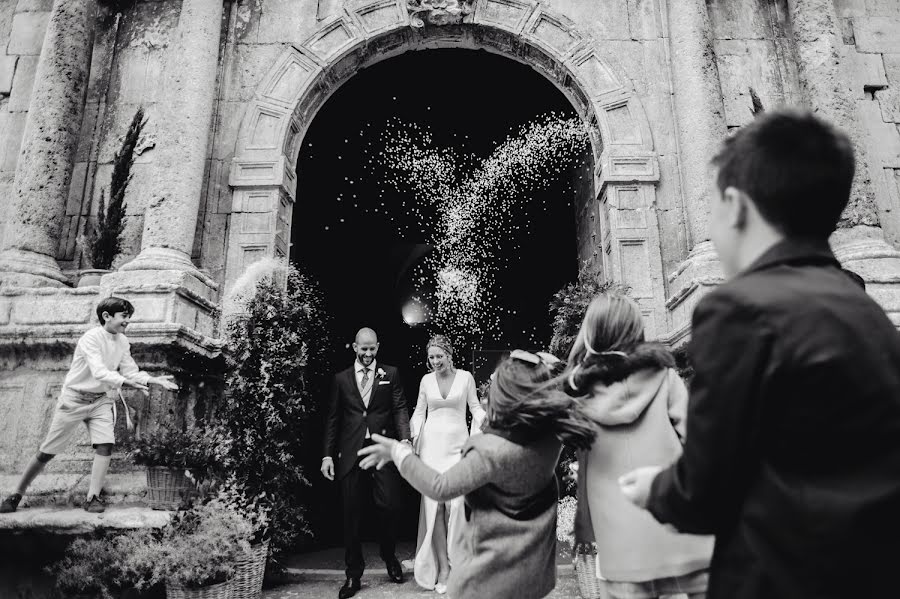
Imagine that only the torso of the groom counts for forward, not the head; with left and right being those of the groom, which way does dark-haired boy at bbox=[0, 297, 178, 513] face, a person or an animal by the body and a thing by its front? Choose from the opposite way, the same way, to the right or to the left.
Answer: to the left

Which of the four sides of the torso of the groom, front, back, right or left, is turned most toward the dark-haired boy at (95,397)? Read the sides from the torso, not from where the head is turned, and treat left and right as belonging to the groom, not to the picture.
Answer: right

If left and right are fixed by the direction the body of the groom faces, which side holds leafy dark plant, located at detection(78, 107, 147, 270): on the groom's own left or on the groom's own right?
on the groom's own right

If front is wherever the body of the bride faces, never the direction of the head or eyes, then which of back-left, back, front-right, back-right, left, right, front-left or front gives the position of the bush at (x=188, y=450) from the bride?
right

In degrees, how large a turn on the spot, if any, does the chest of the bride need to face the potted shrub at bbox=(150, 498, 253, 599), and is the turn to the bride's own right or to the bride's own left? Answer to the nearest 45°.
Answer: approximately 45° to the bride's own right

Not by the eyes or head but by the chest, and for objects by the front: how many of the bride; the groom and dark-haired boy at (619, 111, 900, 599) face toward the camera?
2

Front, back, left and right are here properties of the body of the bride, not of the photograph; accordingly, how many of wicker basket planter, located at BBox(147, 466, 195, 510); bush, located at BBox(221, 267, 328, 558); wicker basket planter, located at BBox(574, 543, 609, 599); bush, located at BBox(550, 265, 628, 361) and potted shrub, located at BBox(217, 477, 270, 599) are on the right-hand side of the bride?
3

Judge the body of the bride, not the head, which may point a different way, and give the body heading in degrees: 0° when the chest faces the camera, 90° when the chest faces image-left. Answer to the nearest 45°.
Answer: approximately 0°

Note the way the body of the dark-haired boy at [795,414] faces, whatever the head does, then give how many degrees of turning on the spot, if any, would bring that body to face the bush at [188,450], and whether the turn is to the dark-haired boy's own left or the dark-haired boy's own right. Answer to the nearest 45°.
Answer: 0° — they already face it

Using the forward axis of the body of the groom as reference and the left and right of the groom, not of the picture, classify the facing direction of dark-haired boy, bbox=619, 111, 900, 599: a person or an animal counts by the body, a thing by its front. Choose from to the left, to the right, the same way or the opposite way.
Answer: the opposite way

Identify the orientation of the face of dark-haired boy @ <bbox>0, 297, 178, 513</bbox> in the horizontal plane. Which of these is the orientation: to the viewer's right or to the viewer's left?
to the viewer's right

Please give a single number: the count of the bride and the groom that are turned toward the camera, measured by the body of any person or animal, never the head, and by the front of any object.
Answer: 2
